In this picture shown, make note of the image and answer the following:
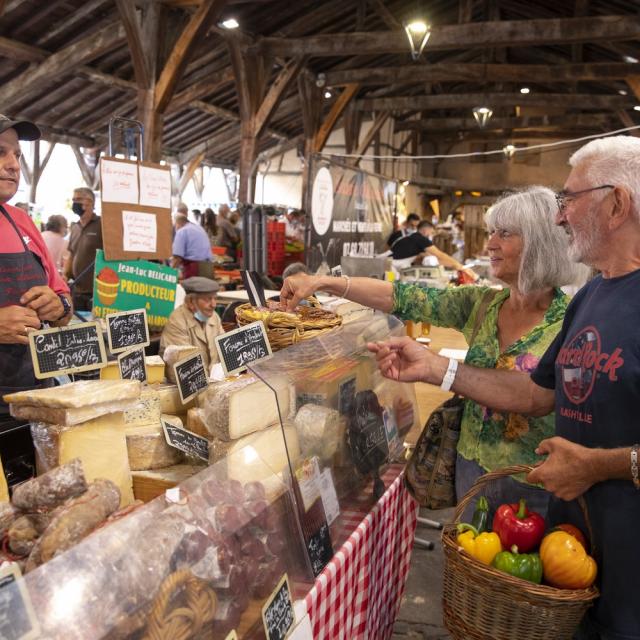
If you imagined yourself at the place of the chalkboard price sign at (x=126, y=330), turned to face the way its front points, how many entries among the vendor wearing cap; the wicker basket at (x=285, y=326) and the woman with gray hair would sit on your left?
2

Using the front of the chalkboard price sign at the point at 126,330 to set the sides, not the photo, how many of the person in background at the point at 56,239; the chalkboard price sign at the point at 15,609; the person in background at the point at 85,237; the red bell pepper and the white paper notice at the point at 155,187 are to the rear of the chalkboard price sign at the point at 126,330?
3

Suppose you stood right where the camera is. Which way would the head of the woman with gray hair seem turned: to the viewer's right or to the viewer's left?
to the viewer's left

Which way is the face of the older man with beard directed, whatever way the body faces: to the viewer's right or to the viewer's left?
to the viewer's left

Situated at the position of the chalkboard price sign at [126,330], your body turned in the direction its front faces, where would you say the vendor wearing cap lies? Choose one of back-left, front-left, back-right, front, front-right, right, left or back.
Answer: back-right

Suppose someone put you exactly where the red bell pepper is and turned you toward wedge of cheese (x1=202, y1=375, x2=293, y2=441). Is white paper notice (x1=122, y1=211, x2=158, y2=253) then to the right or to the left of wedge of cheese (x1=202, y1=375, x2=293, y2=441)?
right

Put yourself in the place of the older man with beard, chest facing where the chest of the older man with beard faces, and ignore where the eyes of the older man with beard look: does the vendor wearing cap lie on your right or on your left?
on your right

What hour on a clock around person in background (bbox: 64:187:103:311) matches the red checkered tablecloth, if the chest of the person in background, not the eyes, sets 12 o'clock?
The red checkered tablecloth is roughly at 10 o'clock from the person in background.

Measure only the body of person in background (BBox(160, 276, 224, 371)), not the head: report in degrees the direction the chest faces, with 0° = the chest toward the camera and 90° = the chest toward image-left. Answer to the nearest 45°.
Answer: approximately 315°

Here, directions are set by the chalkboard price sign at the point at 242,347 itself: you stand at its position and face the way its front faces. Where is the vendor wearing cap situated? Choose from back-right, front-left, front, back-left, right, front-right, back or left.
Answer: back-right

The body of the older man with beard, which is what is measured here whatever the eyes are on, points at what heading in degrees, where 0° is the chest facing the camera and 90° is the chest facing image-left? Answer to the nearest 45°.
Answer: approximately 45°

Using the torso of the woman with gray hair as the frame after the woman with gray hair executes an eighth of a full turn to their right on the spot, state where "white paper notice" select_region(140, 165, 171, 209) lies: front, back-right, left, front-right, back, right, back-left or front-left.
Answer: front-right

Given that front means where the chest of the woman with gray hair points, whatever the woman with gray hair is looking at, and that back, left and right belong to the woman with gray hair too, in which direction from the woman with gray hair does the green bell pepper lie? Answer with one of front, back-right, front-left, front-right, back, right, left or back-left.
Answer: front-left

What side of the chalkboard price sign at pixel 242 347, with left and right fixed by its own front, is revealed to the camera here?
front

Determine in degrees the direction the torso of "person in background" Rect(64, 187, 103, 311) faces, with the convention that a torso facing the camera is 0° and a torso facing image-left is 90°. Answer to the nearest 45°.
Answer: approximately 45°

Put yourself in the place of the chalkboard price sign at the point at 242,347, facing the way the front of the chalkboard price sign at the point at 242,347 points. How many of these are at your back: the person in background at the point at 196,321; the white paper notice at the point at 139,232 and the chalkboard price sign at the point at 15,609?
2

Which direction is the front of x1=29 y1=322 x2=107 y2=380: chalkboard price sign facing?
toward the camera

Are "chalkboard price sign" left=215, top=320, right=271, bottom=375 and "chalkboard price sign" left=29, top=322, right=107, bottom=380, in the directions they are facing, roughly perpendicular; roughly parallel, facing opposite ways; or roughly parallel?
roughly parallel
